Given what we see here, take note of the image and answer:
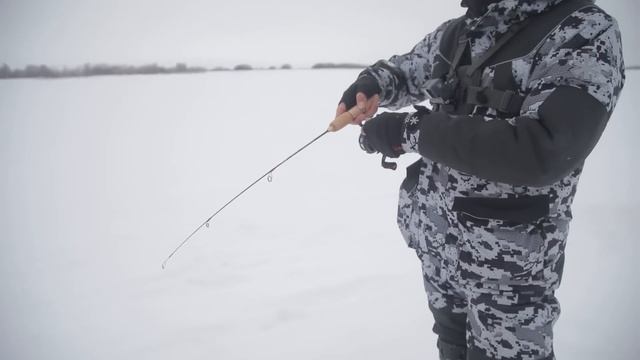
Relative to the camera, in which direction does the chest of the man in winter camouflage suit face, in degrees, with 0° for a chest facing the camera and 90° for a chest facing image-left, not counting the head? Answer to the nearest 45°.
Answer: approximately 45°
